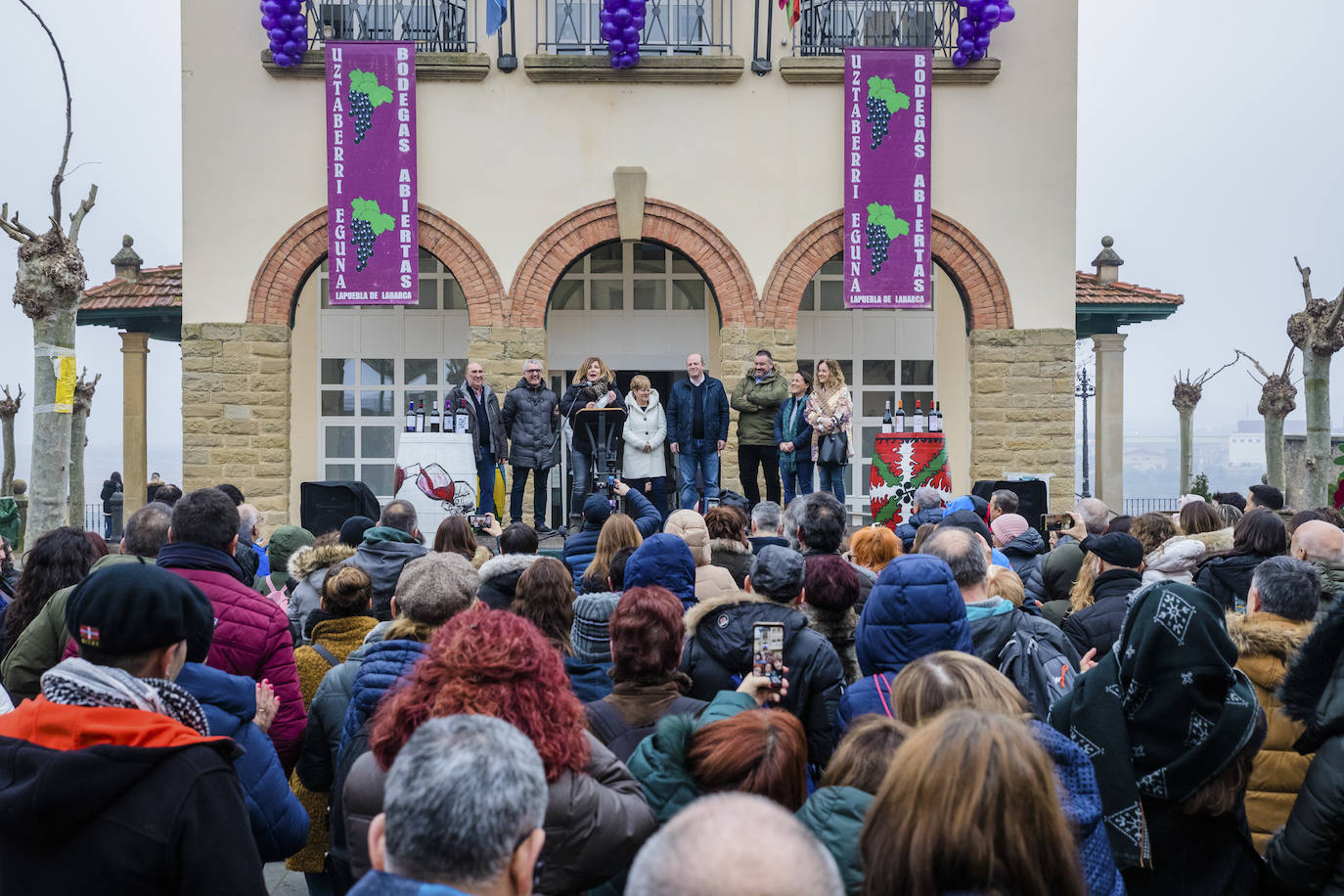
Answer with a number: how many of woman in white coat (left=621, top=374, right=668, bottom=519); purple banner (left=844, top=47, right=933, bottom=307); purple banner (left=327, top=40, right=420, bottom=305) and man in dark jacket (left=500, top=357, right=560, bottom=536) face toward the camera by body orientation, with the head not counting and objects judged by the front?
4

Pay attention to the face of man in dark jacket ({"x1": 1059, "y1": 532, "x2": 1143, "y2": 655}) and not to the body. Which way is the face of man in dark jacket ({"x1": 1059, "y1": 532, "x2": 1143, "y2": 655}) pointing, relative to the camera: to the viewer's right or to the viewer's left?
to the viewer's left

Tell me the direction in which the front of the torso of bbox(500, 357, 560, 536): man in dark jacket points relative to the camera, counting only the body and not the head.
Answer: toward the camera

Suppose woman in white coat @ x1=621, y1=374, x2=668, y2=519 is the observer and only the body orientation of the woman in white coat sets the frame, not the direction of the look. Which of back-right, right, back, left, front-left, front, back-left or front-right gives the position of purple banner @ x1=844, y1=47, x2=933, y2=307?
back-left

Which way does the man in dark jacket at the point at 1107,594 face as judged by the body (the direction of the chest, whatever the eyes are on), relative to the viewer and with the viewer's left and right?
facing away from the viewer and to the left of the viewer

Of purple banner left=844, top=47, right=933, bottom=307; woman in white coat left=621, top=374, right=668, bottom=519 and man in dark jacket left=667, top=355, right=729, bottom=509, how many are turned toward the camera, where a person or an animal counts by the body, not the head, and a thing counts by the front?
3

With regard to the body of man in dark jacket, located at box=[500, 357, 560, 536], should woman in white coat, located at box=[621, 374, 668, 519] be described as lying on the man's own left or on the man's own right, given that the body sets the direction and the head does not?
on the man's own left

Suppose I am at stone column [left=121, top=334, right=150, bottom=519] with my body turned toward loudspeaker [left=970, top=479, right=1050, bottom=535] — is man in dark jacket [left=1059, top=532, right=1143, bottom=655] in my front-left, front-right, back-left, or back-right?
front-right

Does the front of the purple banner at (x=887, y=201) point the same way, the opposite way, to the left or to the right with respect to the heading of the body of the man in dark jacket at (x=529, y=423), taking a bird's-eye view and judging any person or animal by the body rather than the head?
the same way

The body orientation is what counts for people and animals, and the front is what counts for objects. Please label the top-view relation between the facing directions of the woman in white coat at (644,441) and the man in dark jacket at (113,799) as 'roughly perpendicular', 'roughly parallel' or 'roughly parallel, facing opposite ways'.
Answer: roughly parallel, facing opposite ways

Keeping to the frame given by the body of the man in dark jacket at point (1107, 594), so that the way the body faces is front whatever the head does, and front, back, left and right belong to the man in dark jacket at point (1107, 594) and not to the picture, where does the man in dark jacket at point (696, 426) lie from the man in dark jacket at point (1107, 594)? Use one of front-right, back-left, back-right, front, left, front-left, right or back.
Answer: front

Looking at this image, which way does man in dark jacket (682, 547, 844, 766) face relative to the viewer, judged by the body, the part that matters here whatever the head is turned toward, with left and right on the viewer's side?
facing away from the viewer

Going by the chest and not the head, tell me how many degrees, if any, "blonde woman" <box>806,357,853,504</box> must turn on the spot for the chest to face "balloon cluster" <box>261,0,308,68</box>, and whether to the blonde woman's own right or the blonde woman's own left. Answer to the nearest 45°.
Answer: approximately 45° to the blonde woman's own right

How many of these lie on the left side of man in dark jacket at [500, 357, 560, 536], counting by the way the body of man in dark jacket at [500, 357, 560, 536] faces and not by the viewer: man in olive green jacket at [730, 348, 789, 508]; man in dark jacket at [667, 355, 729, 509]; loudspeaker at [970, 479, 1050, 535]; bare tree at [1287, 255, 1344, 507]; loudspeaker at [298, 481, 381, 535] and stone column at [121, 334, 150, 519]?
4

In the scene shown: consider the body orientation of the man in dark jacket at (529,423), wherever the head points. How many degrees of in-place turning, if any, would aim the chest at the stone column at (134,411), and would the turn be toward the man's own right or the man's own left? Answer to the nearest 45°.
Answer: approximately 135° to the man's own right

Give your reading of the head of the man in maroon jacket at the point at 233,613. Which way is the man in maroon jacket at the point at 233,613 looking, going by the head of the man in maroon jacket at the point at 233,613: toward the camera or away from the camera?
away from the camera

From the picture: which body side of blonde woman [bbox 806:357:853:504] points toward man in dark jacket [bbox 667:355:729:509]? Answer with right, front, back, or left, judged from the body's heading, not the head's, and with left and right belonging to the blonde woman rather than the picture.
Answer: right

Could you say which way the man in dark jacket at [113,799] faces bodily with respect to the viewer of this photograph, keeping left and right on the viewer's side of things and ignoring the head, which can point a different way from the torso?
facing away from the viewer and to the right of the viewer

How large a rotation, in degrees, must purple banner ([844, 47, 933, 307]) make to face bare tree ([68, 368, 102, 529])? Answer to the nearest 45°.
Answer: approximately 90° to its right

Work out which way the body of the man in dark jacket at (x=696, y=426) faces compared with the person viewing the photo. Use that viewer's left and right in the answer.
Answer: facing the viewer

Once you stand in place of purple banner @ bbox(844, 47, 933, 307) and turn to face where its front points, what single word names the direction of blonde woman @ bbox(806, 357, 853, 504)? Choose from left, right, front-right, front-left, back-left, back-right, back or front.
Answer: front

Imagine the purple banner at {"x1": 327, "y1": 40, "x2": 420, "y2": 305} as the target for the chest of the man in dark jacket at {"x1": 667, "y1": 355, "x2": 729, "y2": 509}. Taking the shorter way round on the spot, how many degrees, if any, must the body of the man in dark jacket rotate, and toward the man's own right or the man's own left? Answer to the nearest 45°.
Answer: approximately 90° to the man's own right
